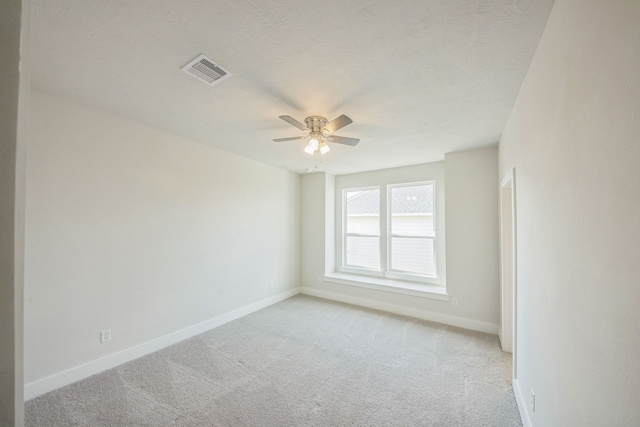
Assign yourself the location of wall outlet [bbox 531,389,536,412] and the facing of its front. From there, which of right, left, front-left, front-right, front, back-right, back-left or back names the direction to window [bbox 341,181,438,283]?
front-right

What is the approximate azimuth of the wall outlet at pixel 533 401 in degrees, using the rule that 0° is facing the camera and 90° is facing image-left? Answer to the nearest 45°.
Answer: approximately 90°
